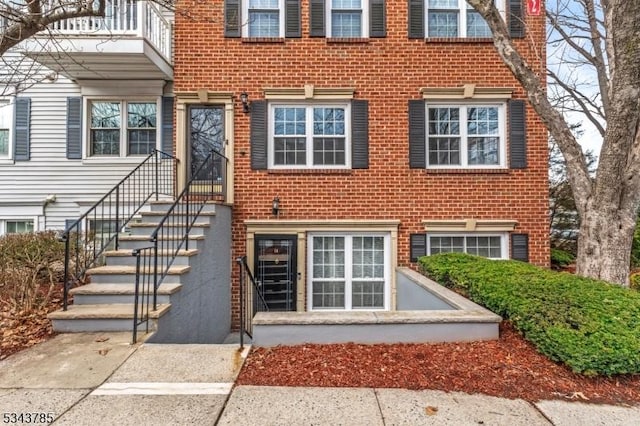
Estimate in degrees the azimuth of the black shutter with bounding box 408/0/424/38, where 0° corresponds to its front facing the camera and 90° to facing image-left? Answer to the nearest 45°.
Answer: approximately 0°

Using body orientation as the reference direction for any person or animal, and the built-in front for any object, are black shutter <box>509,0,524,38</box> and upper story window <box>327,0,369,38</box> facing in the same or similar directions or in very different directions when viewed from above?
same or similar directions

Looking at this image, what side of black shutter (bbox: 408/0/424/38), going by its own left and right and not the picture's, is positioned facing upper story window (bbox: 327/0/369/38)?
right

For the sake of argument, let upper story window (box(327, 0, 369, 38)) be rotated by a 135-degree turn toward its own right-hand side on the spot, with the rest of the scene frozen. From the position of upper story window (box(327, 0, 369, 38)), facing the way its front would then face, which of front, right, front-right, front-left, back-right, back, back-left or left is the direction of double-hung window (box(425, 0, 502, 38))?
back-right

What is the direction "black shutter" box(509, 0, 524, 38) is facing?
toward the camera

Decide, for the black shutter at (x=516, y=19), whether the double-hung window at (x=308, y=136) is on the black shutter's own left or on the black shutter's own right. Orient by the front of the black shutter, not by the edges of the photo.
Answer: on the black shutter's own right

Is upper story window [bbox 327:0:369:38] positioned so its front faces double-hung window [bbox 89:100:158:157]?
no

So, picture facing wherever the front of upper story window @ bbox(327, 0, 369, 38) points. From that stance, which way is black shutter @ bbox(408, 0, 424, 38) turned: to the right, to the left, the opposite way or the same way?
the same way
